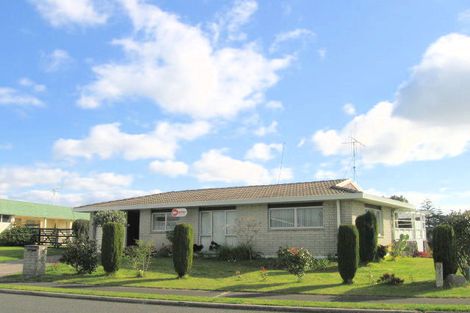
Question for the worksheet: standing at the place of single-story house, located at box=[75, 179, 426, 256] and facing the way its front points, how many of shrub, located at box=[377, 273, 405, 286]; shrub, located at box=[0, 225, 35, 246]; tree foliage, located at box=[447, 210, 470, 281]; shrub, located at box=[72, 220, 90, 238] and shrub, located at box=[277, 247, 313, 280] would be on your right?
2

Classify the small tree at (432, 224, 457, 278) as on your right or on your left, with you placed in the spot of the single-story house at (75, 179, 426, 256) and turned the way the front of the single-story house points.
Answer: on your left

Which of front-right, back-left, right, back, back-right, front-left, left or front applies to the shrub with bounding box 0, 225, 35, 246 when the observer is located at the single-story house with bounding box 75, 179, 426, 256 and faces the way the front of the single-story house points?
right

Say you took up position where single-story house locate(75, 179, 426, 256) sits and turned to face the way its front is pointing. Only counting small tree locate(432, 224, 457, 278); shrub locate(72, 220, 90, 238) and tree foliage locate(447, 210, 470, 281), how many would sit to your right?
1

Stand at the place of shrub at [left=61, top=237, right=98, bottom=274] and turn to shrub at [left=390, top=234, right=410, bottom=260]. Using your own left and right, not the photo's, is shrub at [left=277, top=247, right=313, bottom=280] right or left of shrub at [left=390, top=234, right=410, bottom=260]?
right

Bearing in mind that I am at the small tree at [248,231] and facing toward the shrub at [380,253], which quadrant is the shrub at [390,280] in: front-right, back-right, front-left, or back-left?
front-right

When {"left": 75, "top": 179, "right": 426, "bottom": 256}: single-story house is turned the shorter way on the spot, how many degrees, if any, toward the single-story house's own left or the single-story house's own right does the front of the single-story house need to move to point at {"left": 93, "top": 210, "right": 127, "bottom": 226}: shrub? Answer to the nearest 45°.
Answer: approximately 45° to the single-story house's own right

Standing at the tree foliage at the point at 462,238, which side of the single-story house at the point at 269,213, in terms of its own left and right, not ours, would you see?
left

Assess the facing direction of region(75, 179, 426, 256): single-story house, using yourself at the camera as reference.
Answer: facing the viewer and to the left of the viewer

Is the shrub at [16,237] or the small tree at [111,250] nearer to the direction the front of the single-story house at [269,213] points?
the small tree

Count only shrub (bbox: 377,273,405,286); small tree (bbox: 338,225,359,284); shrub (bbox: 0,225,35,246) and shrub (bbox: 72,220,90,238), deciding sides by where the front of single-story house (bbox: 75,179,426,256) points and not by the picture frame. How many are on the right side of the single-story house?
2

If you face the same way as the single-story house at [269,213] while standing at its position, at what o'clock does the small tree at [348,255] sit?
The small tree is roughly at 10 o'clock from the single-story house.

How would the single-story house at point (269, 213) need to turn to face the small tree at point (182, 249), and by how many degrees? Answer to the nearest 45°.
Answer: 0° — it already faces it

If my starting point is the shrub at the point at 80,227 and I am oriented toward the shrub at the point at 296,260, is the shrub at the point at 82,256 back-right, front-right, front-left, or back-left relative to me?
front-right

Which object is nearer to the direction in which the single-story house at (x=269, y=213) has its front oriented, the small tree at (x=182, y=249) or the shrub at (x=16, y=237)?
the small tree

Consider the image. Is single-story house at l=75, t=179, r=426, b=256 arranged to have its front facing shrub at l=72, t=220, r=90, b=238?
no

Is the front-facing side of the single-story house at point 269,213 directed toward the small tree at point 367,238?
no

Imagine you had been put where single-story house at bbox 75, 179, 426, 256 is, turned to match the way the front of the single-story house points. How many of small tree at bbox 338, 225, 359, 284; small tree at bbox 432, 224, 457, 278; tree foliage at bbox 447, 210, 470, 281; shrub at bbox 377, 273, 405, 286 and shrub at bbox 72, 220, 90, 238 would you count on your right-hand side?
1

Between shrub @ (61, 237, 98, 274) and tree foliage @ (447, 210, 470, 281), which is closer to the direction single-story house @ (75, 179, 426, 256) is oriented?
the shrub

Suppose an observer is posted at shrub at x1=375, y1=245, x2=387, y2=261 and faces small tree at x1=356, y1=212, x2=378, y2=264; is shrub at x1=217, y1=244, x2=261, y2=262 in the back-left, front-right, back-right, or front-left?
front-right
